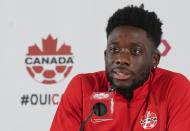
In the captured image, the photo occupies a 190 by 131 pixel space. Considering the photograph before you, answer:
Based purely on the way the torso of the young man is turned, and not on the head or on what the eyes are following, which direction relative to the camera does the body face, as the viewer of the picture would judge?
toward the camera

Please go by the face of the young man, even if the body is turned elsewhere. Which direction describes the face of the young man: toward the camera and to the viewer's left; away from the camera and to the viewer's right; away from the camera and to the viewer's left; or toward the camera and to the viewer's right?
toward the camera and to the viewer's left
